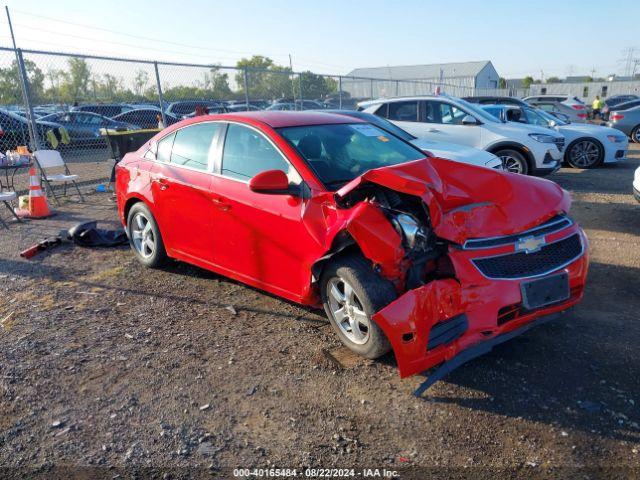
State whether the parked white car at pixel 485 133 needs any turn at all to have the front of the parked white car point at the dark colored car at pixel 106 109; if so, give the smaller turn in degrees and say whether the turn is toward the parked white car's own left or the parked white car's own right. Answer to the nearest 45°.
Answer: approximately 135° to the parked white car's own right

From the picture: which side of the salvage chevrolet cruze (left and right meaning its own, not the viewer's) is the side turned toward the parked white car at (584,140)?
left

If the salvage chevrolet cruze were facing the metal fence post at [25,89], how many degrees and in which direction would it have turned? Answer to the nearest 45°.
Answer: approximately 180°

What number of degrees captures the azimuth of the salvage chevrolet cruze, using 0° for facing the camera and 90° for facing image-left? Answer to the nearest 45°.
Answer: approximately 315°

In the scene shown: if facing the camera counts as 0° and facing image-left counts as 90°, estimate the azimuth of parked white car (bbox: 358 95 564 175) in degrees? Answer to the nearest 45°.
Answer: approximately 315°

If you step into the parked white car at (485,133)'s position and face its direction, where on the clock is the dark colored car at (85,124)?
The dark colored car is roughly at 5 o'clock from the parked white car.

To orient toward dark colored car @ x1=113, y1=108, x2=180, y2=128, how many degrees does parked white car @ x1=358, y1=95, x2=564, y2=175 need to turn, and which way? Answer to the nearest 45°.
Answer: approximately 180°

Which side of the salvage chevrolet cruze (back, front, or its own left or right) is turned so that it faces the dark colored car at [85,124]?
back
